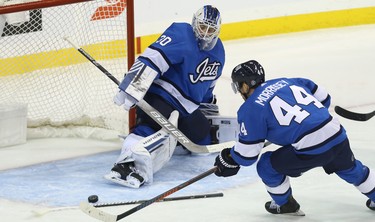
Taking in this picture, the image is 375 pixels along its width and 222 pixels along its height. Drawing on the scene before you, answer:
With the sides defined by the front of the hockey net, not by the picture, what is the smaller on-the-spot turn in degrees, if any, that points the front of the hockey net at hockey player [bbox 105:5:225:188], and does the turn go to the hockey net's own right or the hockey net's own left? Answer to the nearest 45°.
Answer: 0° — it already faces them

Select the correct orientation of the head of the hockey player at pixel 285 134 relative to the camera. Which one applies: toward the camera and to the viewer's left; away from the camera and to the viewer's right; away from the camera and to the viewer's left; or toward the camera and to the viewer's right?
away from the camera and to the viewer's left

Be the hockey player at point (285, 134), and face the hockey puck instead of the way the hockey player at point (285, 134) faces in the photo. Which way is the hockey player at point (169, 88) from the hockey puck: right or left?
right

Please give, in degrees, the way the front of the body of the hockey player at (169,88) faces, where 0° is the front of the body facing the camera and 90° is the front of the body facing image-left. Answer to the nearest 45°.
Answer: approximately 315°

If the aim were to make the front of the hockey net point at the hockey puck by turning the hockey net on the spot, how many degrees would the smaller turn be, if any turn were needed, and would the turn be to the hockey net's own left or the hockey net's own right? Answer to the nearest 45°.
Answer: approximately 45° to the hockey net's own right

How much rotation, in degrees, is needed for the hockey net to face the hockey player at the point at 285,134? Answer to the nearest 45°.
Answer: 0° — it already faces them

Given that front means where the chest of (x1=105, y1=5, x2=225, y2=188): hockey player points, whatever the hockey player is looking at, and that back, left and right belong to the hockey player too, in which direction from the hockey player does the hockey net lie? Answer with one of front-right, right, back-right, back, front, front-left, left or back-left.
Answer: back

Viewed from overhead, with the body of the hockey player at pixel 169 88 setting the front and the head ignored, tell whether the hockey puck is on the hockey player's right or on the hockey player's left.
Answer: on the hockey player's right

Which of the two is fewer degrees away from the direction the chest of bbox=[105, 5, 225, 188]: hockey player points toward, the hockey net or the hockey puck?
the hockey puck
